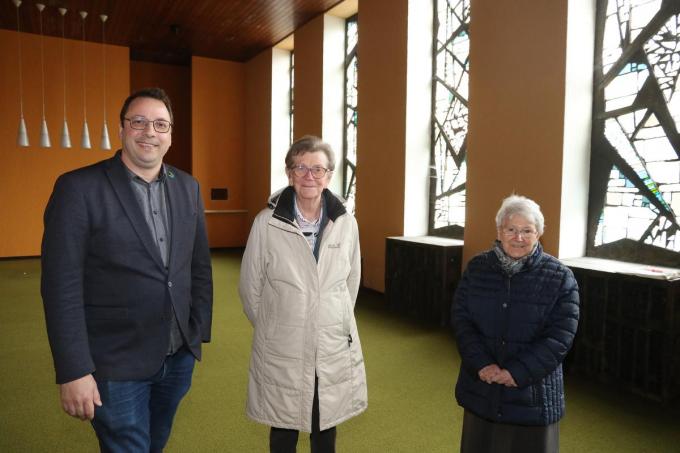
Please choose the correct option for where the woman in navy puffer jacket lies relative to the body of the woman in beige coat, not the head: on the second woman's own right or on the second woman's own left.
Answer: on the second woman's own left

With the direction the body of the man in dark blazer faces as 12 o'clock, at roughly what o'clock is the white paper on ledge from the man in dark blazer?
The white paper on ledge is roughly at 10 o'clock from the man in dark blazer.

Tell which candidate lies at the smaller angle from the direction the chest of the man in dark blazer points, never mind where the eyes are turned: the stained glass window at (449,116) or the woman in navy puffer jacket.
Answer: the woman in navy puffer jacket

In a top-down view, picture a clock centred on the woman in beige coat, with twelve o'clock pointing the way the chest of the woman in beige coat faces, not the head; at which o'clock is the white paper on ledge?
The white paper on ledge is roughly at 8 o'clock from the woman in beige coat.

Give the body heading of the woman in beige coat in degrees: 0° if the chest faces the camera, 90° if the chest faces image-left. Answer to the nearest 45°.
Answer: approximately 0°

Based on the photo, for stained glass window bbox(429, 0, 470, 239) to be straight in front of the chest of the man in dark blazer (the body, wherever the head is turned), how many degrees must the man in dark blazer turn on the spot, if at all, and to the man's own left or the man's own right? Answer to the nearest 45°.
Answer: approximately 90° to the man's own left

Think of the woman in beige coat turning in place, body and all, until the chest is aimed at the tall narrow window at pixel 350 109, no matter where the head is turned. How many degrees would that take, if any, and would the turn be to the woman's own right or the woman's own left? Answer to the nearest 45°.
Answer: approximately 180°

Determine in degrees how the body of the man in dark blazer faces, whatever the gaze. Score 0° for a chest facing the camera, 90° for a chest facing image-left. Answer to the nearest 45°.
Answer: approximately 315°

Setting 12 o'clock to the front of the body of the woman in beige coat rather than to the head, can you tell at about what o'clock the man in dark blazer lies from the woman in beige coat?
The man in dark blazer is roughly at 2 o'clock from the woman in beige coat.

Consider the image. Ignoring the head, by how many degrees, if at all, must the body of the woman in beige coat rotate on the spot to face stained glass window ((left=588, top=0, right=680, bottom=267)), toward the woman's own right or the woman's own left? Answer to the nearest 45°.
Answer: approximately 135° to the woman's own left

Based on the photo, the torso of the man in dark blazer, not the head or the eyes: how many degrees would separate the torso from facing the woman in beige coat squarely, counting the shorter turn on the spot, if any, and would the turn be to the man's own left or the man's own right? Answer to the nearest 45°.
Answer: approximately 45° to the man's own left
